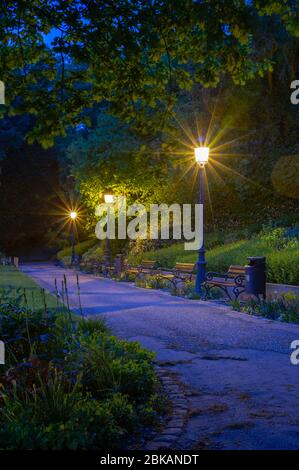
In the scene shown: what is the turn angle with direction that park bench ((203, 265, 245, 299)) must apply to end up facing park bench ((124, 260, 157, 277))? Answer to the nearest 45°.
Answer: approximately 90° to its right

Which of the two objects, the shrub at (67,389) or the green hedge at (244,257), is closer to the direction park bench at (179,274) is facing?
the shrub

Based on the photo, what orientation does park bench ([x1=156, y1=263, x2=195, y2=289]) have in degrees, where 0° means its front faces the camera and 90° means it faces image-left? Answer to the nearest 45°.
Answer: approximately 45°

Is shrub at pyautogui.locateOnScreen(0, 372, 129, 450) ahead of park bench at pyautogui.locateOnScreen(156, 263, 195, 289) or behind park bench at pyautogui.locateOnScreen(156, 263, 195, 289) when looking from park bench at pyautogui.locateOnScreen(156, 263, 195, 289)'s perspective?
ahead

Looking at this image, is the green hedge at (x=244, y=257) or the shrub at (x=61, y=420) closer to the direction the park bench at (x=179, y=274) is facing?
the shrub

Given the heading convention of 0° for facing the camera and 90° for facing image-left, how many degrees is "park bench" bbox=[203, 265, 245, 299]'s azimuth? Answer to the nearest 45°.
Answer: approximately 45°

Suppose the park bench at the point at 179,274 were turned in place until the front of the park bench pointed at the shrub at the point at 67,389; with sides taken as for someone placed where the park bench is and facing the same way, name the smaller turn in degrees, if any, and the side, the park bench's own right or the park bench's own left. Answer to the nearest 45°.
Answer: approximately 45° to the park bench's own left
